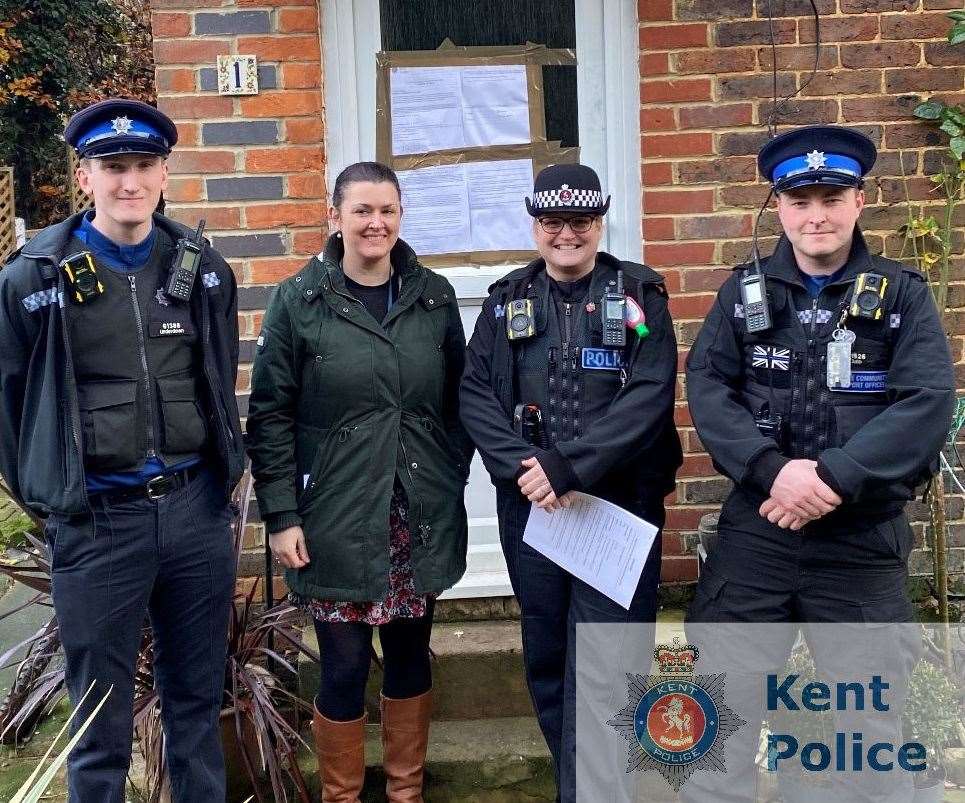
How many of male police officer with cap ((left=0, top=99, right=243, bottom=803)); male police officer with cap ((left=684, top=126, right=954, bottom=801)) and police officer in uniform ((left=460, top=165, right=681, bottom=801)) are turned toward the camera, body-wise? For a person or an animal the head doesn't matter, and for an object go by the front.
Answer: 3

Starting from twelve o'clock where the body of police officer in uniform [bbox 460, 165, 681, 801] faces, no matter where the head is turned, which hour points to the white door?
The white door is roughly at 6 o'clock from the police officer in uniform.

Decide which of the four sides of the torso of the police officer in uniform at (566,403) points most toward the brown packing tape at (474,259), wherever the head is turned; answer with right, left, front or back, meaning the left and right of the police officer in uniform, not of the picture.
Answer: back

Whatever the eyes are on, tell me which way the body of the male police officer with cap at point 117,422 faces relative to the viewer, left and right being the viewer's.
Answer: facing the viewer

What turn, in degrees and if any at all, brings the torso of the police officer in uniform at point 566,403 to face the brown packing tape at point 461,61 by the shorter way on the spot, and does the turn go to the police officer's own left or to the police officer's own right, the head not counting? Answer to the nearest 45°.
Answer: approximately 180°

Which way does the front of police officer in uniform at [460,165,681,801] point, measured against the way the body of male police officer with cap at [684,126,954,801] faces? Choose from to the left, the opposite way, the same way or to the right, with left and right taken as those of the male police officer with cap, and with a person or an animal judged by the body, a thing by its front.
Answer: the same way

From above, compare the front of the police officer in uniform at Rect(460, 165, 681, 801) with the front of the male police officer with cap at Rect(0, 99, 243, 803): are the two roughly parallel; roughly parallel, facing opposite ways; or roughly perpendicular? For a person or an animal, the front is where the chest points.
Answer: roughly parallel

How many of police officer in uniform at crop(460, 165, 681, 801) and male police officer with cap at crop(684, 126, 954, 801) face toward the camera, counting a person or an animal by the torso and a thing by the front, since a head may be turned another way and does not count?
2

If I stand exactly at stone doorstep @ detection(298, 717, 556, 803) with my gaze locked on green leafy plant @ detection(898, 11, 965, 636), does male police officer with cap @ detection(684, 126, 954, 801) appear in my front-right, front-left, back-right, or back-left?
front-right

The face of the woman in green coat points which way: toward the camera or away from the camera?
toward the camera

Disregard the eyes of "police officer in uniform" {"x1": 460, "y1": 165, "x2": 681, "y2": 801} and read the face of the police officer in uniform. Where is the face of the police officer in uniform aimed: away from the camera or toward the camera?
toward the camera

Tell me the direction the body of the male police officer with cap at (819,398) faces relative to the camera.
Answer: toward the camera

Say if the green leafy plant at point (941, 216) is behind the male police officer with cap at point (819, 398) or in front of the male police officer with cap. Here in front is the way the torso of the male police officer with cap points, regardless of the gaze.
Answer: behind

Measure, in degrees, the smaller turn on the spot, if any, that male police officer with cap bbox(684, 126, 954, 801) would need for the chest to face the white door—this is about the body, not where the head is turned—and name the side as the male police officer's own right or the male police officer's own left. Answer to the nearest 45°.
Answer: approximately 135° to the male police officer's own right

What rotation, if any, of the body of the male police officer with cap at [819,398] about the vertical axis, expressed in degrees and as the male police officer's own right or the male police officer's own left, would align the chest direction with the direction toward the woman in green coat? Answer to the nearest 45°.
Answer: approximately 90° to the male police officer's own right
